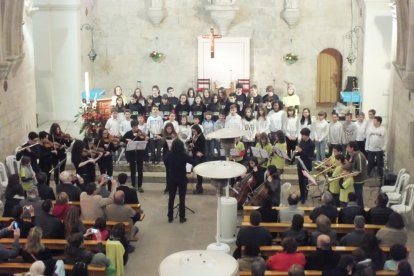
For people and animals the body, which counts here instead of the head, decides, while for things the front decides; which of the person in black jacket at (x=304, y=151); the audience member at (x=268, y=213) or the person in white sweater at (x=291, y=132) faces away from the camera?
the audience member

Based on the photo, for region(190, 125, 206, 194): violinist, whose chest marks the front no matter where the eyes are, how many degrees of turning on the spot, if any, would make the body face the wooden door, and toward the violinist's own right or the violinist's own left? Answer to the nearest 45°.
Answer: approximately 180°

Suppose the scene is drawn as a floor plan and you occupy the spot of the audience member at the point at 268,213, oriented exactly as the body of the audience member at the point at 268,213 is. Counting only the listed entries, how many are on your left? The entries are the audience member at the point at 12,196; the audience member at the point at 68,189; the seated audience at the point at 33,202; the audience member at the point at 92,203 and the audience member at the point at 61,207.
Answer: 5

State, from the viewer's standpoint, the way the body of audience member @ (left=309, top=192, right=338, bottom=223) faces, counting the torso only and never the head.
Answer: away from the camera

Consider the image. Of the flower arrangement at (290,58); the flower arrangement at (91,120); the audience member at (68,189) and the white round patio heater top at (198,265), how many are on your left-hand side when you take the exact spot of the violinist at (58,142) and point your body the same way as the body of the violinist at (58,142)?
2

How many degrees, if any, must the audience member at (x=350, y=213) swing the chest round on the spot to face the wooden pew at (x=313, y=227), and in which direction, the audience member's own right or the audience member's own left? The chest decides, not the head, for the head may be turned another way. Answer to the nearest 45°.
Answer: approximately 135° to the audience member's own left

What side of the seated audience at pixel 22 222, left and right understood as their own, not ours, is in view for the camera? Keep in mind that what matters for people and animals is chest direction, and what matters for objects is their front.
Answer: back

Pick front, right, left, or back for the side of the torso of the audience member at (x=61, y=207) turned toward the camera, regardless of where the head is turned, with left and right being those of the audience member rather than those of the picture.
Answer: back

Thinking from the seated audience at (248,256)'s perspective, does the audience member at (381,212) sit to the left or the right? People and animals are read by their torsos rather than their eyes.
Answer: on their right

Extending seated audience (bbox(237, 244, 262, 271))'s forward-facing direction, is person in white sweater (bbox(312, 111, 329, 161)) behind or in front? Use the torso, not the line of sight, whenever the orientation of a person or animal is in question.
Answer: in front

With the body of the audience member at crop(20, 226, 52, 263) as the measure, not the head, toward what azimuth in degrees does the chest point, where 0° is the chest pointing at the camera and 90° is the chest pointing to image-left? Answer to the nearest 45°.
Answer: approximately 180°

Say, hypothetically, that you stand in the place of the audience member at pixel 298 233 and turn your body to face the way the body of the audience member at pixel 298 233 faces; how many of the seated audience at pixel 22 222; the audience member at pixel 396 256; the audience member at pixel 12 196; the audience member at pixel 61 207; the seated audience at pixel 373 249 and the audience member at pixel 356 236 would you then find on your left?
3

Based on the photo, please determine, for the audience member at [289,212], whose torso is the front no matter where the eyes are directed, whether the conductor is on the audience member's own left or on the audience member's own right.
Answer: on the audience member's own left

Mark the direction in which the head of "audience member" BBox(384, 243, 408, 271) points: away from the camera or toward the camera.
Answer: away from the camera

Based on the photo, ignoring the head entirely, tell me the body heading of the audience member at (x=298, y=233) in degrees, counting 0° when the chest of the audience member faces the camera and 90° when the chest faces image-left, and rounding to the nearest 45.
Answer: approximately 180°

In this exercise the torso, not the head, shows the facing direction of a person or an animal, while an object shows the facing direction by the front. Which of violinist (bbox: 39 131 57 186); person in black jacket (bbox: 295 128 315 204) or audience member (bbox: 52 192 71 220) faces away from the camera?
the audience member

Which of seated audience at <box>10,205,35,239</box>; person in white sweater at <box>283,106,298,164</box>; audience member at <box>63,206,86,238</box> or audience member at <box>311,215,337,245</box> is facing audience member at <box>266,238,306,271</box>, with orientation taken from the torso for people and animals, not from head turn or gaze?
the person in white sweater
